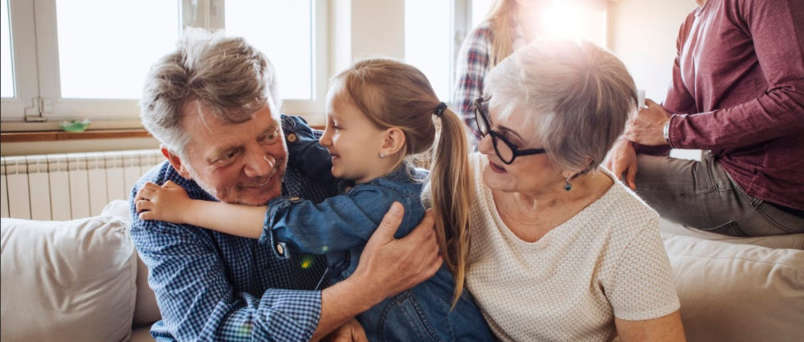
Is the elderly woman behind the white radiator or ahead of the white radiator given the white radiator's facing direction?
ahead

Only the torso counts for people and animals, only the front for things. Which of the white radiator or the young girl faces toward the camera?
the white radiator

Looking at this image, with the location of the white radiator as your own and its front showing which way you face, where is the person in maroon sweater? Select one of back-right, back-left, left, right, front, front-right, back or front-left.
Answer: front-left

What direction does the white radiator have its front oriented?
toward the camera

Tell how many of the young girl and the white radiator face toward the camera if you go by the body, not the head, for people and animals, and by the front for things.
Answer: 1

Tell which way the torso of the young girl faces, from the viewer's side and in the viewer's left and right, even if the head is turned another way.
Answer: facing to the left of the viewer

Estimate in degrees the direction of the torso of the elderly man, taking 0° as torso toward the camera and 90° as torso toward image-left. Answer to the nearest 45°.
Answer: approximately 315°
